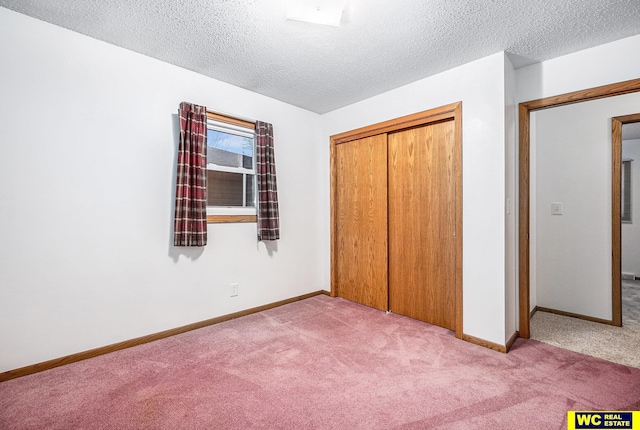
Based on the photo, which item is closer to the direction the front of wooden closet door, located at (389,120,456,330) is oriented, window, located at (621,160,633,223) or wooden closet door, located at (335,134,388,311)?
the wooden closet door

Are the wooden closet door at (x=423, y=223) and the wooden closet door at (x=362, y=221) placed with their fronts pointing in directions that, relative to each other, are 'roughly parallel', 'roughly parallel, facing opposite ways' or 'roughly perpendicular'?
roughly parallel

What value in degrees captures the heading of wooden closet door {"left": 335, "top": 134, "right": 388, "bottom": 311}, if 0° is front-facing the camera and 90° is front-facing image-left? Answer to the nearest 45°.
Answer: approximately 45°

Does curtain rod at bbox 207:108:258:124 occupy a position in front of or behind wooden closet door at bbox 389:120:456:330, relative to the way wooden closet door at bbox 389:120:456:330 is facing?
in front

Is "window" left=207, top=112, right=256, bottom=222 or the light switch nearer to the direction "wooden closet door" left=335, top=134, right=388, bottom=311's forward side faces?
the window

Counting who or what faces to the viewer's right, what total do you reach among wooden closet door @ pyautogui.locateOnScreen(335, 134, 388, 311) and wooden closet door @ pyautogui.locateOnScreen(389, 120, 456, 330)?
0

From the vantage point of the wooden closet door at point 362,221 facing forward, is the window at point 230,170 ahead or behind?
ahead

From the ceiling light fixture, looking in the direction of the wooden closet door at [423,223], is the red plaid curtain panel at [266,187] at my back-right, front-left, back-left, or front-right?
front-left

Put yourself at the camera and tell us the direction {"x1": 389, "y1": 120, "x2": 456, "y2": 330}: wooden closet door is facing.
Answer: facing the viewer and to the left of the viewer

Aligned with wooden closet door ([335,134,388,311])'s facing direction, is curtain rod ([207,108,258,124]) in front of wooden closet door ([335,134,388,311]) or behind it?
in front
